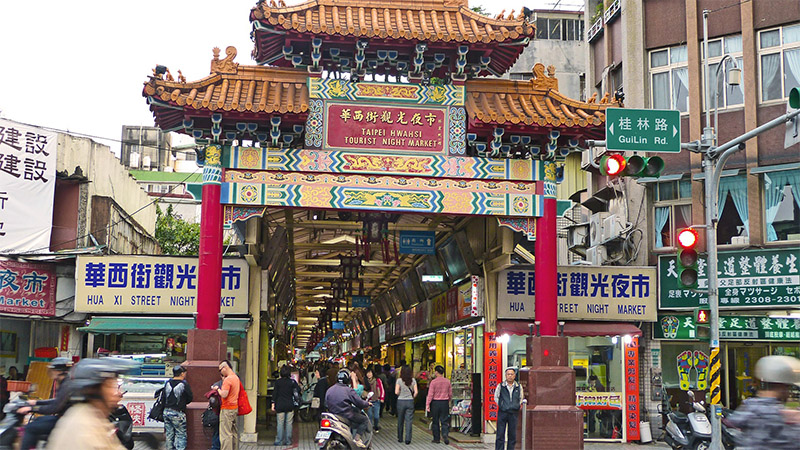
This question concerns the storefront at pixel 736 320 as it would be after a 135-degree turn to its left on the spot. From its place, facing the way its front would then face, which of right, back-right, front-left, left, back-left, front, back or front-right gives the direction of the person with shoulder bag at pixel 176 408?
back

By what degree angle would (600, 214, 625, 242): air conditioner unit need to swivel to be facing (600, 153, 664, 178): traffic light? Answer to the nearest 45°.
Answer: approximately 90° to its left

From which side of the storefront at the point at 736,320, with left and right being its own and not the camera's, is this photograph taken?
front

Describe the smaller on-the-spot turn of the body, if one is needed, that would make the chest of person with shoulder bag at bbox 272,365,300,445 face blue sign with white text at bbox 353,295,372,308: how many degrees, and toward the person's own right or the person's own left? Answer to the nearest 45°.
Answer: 0° — they already face it

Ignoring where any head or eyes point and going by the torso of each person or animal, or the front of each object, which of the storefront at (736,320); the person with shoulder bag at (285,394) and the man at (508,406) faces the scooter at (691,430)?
the storefront

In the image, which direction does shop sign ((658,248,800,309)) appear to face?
toward the camera

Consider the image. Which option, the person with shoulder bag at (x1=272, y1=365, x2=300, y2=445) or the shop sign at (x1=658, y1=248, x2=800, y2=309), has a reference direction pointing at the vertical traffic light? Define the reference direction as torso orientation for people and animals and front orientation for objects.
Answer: the shop sign

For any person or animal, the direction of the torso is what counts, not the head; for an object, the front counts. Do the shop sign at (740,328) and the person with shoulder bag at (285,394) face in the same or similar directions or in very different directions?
very different directions

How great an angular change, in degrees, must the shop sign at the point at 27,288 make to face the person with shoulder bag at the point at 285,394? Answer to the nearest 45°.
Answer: approximately 45° to its left

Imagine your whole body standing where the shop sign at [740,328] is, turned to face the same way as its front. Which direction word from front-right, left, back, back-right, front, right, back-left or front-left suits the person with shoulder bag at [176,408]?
front-right

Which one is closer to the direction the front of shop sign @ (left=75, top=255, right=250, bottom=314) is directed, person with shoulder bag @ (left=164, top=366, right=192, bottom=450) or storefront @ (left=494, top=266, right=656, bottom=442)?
the person with shoulder bag

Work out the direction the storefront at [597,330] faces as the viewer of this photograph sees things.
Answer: facing the viewer

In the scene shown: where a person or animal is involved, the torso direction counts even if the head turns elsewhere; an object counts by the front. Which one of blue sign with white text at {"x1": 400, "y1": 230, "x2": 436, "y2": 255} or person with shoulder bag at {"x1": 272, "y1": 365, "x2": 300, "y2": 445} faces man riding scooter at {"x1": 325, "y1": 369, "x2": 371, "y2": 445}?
the blue sign with white text

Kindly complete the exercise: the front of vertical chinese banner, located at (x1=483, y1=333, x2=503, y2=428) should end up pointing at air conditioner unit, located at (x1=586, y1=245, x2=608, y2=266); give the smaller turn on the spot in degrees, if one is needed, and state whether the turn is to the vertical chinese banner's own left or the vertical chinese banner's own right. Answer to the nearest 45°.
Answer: approximately 135° to the vertical chinese banner's own left

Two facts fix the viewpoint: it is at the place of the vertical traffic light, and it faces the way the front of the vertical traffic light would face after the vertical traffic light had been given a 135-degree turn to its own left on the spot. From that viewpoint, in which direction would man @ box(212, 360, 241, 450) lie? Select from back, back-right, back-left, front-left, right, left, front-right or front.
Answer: back-left
